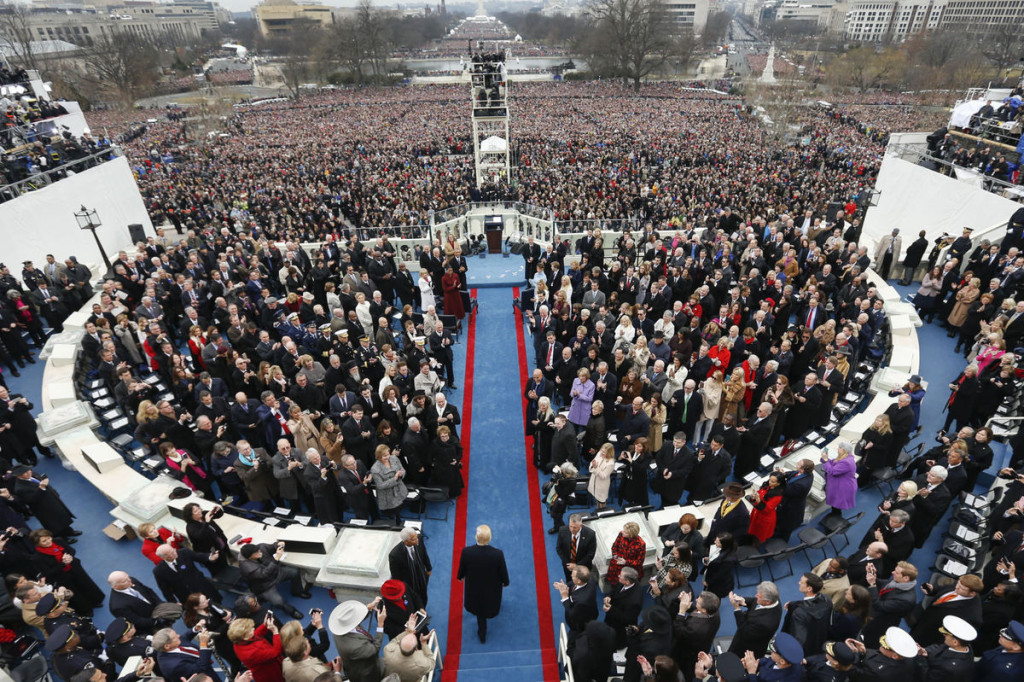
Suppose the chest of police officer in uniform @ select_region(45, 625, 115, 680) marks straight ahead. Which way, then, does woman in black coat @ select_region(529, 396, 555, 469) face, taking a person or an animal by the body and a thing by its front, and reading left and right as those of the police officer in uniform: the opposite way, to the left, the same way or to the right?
the opposite way

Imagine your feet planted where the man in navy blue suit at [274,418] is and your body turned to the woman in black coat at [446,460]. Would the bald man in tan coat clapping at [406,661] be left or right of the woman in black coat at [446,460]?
right

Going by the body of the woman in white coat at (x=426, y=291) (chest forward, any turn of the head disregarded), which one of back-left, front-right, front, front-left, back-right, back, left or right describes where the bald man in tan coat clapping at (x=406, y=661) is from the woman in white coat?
front-right

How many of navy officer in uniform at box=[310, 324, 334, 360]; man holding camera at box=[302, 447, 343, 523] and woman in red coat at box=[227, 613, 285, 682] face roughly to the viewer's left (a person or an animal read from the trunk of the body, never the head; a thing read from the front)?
0

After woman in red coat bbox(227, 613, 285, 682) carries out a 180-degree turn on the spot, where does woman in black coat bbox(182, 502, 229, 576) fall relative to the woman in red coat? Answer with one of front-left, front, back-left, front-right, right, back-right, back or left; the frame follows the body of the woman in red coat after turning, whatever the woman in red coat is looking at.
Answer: back-right

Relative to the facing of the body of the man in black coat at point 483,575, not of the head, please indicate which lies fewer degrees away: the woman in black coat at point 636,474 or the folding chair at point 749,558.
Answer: the woman in black coat

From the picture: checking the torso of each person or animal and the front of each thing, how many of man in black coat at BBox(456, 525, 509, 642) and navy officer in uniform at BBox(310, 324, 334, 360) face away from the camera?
1

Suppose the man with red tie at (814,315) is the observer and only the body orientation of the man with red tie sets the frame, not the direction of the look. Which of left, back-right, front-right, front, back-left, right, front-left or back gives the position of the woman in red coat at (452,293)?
front-right

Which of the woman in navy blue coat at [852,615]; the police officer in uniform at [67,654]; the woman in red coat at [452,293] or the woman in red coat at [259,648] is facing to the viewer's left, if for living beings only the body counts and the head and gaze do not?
the woman in navy blue coat

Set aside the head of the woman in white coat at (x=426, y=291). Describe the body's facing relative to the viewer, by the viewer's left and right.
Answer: facing the viewer and to the right of the viewer

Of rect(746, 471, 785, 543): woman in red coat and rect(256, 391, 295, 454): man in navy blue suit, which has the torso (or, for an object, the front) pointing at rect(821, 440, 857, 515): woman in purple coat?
the man in navy blue suit

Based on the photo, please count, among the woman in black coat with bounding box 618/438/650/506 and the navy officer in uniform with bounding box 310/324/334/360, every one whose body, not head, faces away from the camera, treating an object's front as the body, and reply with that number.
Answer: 0

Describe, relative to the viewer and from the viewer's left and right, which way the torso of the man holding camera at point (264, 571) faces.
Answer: facing to the right of the viewer

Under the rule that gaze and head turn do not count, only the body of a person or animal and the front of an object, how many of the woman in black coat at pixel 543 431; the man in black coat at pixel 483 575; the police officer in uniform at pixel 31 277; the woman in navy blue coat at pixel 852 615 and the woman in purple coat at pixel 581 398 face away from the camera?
1

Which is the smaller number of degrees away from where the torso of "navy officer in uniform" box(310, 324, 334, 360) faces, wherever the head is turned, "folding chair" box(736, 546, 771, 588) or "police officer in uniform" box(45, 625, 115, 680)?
the folding chair

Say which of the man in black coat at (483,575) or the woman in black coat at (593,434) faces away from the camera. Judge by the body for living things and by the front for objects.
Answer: the man in black coat at (483,575)

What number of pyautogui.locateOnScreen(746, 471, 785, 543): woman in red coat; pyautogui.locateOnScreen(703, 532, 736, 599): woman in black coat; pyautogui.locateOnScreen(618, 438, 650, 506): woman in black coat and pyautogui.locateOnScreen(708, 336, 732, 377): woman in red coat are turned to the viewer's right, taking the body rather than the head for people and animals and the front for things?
0

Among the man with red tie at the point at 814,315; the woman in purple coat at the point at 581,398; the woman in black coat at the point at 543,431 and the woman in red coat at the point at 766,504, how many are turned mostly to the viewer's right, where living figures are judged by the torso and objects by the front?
0

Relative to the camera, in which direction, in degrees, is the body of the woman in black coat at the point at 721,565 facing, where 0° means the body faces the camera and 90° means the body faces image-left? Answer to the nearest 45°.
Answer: approximately 90°

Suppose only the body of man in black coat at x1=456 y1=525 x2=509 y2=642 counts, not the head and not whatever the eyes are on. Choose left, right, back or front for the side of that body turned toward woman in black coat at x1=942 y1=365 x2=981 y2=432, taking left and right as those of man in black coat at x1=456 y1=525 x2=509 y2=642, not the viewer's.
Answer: right

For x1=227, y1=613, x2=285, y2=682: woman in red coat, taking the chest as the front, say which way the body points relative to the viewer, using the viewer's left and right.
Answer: facing away from the viewer and to the right of the viewer

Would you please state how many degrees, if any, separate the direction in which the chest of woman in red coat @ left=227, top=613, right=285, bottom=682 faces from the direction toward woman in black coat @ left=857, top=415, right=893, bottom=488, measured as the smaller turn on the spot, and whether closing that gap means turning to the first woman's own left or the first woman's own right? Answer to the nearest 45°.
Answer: approximately 45° to the first woman's own right
